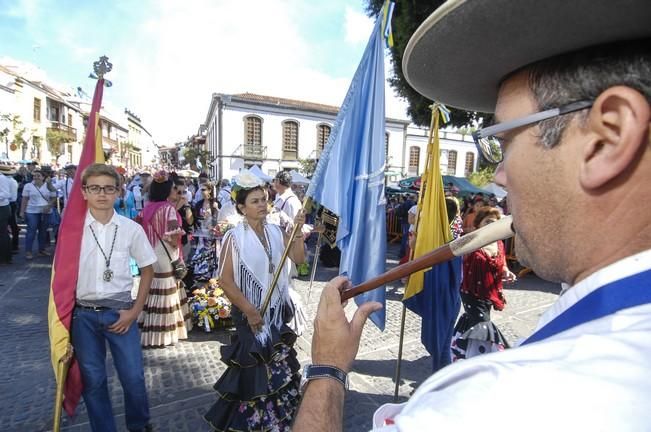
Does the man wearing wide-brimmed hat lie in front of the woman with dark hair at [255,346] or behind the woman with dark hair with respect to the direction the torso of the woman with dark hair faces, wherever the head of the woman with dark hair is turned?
in front

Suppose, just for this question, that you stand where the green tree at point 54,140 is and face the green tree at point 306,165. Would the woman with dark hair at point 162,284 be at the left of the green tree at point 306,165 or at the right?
right

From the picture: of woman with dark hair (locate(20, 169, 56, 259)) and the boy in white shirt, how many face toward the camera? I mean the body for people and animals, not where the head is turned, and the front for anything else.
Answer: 2

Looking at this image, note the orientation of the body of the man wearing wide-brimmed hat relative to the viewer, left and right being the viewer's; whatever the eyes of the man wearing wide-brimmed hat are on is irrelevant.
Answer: facing away from the viewer and to the left of the viewer

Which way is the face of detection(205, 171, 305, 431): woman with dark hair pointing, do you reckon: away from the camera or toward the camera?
toward the camera

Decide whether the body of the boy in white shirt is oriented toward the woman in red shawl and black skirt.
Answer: no

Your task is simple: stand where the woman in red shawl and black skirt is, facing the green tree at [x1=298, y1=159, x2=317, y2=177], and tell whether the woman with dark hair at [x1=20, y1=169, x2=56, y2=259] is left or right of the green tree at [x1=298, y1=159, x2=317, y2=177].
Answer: left

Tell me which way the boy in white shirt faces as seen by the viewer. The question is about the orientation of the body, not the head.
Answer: toward the camera

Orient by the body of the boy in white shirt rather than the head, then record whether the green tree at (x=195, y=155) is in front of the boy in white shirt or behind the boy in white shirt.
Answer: behind

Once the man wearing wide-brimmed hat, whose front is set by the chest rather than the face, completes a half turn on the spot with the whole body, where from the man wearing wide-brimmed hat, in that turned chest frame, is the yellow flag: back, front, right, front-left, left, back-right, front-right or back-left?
back-left

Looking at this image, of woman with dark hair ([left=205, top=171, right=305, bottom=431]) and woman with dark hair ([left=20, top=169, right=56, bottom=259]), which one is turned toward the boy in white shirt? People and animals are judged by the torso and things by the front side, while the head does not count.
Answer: woman with dark hair ([left=20, top=169, right=56, bottom=259])

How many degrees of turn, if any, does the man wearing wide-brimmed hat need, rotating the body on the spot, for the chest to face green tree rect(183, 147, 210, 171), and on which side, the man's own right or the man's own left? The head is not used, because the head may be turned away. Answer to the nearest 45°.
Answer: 0° — they already face it

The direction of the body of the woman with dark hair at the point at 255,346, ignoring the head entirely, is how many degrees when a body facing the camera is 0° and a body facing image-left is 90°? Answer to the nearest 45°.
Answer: approximately 315°

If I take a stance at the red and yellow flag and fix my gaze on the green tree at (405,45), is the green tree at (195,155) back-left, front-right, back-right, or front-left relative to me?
front-left

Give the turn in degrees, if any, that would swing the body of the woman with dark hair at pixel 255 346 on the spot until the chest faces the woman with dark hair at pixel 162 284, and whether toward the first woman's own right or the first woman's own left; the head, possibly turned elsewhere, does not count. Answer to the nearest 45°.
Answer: approximately 180°

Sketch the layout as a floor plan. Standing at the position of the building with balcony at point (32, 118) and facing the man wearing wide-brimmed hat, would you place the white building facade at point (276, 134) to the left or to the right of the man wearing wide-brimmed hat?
left

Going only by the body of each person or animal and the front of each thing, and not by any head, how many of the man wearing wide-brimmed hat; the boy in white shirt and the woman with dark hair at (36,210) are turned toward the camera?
2

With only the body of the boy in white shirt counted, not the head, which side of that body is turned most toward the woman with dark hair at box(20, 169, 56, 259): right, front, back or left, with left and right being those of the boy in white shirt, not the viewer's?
back

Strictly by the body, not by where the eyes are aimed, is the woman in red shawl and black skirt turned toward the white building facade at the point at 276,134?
no

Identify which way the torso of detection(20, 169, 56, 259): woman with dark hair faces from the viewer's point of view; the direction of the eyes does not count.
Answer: toward the camera
